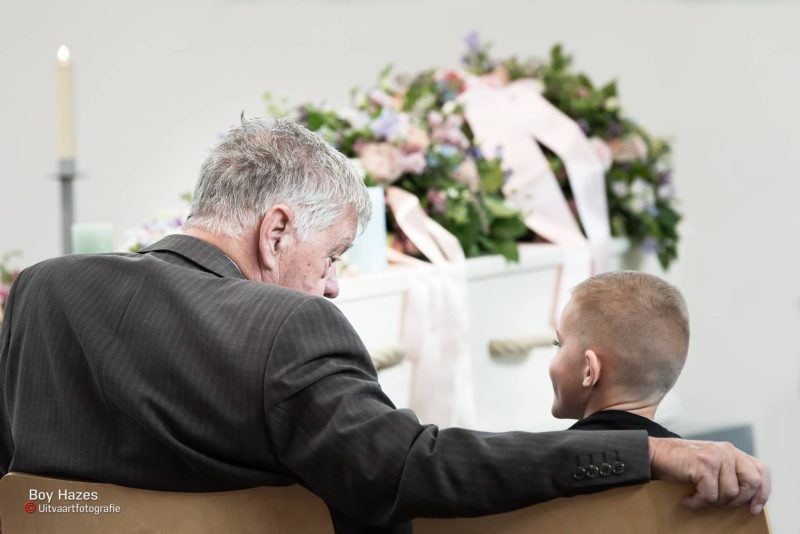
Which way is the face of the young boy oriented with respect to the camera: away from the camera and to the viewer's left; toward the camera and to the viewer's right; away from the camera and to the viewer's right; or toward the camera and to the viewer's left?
away from the camera and to the viewer's left

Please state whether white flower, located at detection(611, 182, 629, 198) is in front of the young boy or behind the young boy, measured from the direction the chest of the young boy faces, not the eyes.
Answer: in front

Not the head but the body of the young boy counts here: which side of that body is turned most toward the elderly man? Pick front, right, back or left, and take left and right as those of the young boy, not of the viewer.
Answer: left

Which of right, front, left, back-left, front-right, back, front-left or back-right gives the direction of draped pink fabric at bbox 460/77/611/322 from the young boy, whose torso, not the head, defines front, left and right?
front-right

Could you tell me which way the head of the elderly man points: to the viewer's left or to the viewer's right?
to the viewer's right

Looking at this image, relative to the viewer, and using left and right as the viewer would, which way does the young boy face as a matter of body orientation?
facing away from the viewer and to the left of the viewer

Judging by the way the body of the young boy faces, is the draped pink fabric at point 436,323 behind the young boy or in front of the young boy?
in front

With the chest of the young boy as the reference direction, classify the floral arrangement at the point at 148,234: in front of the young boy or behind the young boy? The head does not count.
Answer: in front
